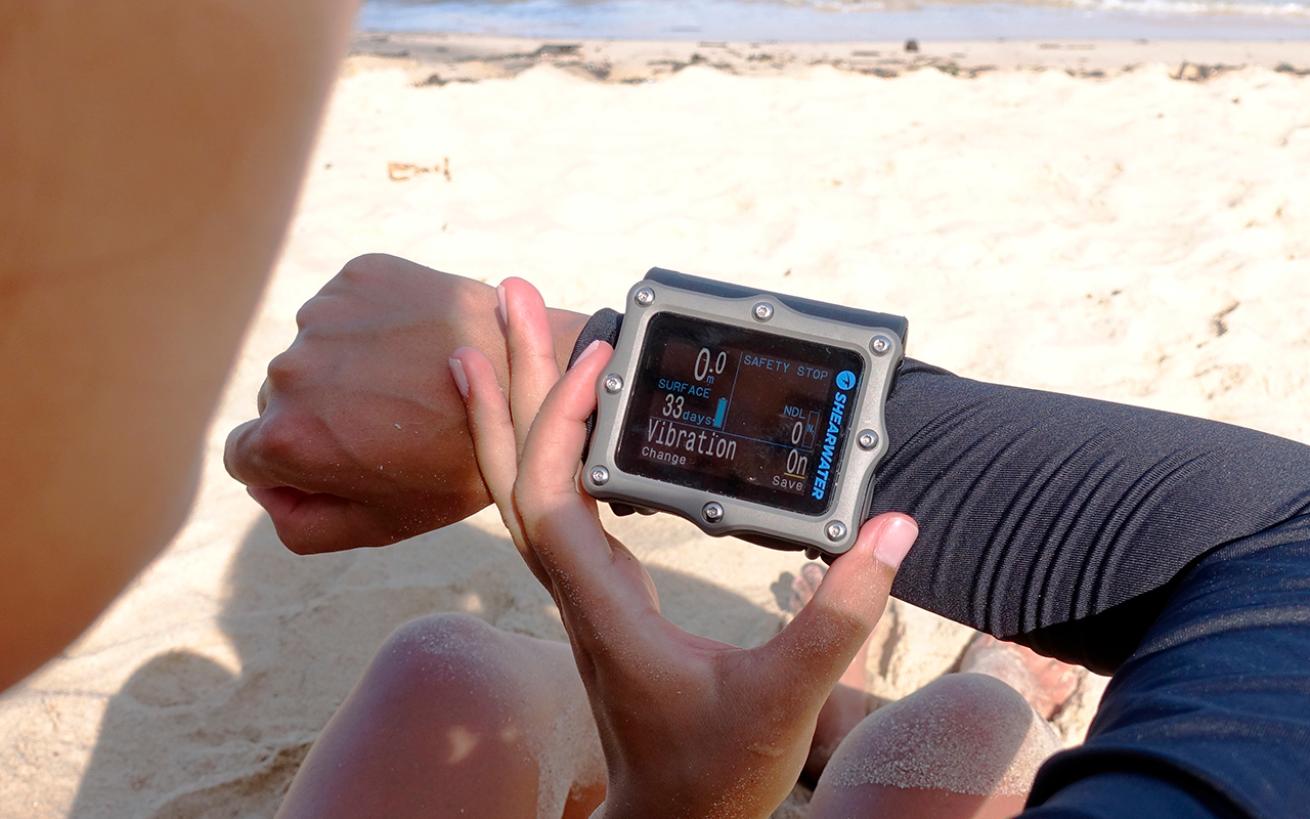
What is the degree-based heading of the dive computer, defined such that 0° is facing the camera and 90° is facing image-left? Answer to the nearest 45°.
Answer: approximately 0°
